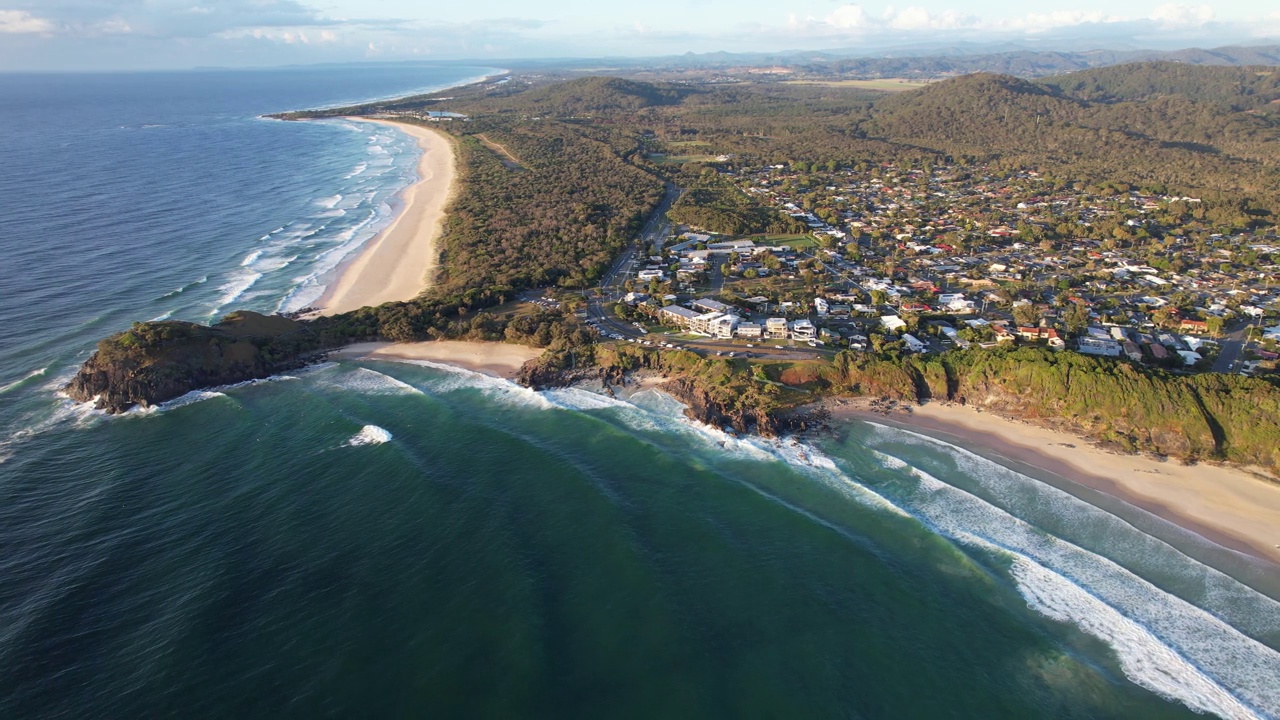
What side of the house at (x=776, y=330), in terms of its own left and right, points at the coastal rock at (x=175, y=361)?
right

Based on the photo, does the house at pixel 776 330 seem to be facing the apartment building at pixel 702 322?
no

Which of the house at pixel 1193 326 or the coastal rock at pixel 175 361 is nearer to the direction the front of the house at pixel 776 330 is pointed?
the coastal rock

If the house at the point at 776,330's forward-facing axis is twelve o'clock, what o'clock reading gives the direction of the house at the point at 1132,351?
the house at the point at 1132,351 is roughly at 9 o'clock from the house at the point at 776,330.

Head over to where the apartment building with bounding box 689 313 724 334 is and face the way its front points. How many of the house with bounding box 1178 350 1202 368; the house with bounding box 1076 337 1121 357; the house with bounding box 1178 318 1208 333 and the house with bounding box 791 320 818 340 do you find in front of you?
0

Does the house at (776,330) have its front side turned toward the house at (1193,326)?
no

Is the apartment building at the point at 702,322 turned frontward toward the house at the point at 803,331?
no

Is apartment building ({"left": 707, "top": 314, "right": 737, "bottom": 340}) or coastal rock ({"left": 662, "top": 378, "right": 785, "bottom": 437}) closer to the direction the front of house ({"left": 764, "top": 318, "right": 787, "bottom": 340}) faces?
the coastal rock

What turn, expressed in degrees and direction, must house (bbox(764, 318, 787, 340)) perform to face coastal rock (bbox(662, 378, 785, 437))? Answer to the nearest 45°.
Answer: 0° — it already faces it

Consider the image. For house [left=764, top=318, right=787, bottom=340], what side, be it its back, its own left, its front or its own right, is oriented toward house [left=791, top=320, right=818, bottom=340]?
left

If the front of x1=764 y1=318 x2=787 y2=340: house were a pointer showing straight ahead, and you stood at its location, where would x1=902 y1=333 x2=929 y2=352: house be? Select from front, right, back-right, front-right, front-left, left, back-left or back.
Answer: left

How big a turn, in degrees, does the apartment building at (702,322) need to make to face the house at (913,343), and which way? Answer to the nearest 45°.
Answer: approximately 135° to its left

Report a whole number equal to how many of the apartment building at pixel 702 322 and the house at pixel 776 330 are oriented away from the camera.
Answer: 0

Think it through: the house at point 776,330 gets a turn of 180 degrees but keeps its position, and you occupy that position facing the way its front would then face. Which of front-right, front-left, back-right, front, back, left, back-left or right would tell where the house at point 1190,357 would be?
right

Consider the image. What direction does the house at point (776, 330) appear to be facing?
toward the camera

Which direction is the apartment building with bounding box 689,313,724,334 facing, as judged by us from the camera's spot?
facing the viewer and to the left of the viewer
